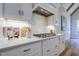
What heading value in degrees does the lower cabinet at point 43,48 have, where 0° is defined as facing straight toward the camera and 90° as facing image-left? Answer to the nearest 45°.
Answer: approximately 315°

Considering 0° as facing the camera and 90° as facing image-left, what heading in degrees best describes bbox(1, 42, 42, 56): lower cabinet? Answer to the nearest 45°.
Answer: approximately 315°

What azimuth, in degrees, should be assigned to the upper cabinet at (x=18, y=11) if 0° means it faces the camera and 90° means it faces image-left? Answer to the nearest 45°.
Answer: approximately 315°
